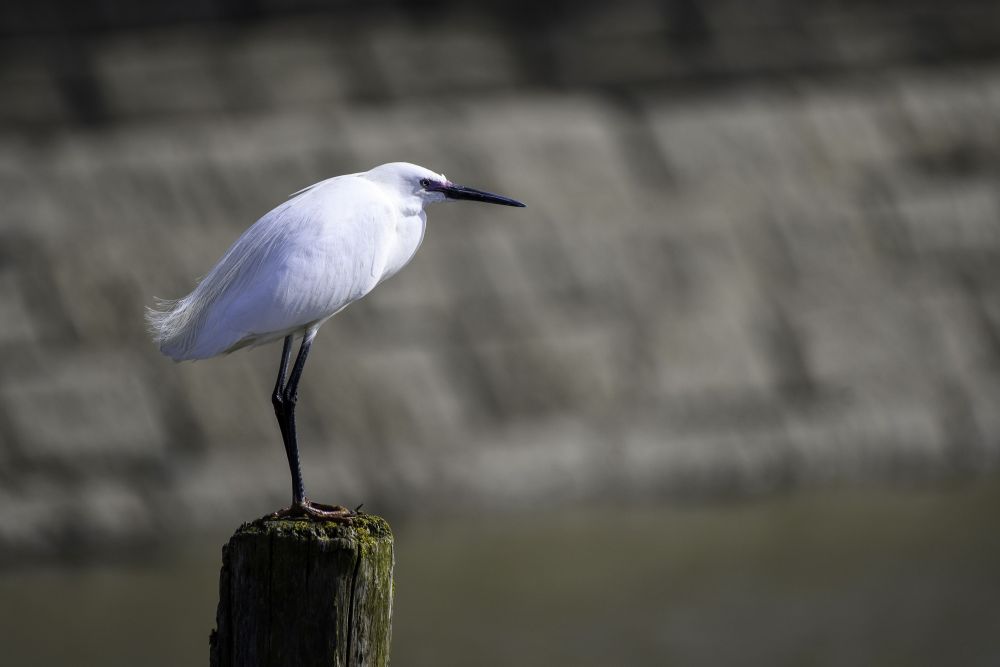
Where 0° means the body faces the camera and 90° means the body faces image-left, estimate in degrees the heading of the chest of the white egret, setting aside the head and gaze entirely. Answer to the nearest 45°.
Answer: approximately 270°
